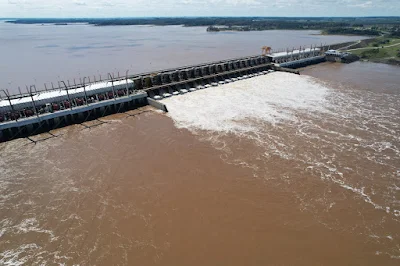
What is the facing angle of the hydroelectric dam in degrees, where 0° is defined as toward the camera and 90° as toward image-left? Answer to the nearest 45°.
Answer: approximately 315°
